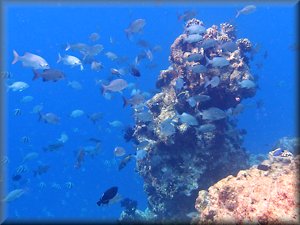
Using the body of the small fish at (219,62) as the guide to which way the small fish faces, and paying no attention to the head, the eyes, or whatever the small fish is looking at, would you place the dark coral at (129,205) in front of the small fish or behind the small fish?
behind

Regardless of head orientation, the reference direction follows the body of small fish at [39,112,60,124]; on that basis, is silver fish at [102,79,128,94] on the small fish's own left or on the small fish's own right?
on the small fish's own right

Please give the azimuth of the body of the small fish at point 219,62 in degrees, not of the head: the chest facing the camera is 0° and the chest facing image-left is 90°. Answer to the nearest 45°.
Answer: approximately 270°

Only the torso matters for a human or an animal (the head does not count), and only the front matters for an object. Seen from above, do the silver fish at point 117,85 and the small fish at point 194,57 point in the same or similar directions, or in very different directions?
same or similar directions

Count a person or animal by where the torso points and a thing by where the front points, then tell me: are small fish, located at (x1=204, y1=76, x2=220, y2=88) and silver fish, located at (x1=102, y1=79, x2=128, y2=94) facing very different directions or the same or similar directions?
same or similar directions
